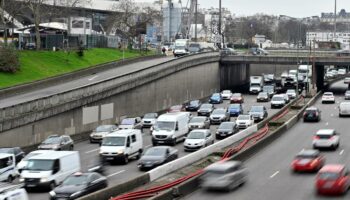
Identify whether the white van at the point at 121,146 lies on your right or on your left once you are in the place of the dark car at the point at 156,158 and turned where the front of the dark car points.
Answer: on your right

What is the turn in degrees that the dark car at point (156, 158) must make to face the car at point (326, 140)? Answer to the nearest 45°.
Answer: approximately 180°

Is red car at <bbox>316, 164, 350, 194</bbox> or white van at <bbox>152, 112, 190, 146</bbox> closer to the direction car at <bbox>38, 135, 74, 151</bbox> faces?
the red car

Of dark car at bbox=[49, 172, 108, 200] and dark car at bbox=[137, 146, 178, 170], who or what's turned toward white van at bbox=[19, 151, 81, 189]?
dark car at bbox=[137, 146, 178, 170]

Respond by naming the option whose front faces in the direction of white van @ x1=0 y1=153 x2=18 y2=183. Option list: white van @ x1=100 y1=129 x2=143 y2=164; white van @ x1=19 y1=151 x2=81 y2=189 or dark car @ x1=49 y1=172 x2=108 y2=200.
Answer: white van @ x1=100 y1=129 x2=143 y2=164

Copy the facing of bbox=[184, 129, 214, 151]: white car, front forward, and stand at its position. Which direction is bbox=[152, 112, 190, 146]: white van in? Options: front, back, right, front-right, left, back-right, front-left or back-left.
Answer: right

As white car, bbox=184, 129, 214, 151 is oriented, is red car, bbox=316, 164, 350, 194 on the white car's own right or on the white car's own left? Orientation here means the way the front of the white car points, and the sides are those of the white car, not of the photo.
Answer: on the white car's own left

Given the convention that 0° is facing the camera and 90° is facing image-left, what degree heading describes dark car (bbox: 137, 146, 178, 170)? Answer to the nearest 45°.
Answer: approximately 45°

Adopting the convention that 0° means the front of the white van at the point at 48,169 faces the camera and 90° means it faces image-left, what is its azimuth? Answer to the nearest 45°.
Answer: approximately 45°

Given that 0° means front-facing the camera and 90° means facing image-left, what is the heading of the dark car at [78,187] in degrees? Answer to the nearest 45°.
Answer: approximately 45°

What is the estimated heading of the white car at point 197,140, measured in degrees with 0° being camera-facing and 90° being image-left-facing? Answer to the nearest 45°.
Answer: approximately 45°

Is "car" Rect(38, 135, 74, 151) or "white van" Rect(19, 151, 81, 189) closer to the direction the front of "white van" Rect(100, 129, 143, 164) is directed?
the white van

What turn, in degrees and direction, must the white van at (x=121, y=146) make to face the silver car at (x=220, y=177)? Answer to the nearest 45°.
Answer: approximately 90° to its left
